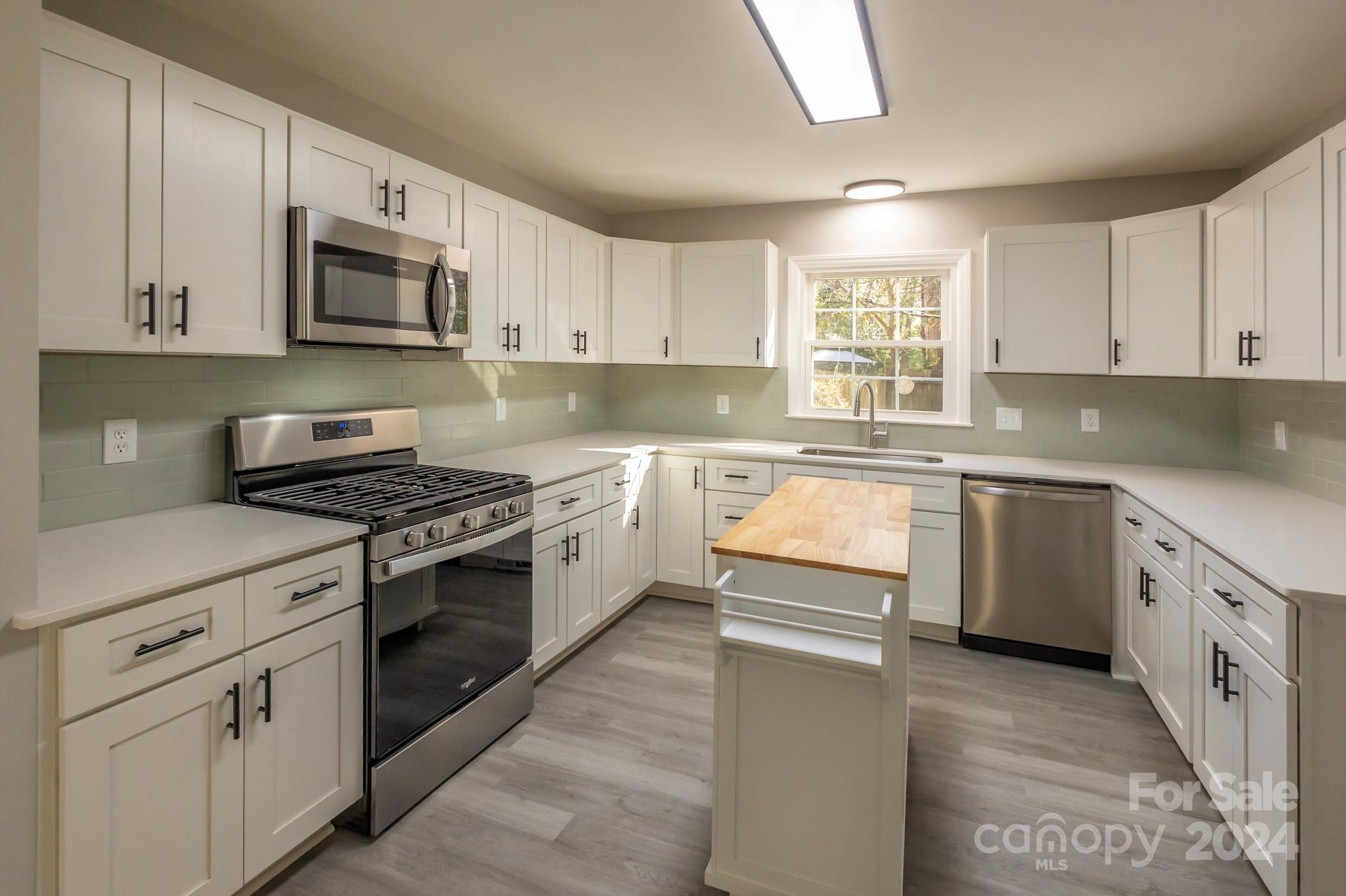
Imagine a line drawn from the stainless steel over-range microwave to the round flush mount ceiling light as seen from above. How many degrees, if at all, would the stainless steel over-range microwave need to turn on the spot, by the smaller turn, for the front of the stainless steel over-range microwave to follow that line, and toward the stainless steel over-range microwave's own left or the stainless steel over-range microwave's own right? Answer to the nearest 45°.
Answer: approximately 45° to the stainless steel over-range microwave's own left

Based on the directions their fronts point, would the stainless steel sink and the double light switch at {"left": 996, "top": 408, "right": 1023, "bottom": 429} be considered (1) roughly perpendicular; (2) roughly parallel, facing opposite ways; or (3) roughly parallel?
roughly parallel

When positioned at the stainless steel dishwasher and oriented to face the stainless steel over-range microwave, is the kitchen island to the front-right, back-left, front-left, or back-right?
front-left

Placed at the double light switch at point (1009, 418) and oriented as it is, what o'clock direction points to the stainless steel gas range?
The stainless steel gas range is roughly at 1 o'clock from the double light switch.

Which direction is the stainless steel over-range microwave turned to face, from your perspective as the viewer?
facing the viewer and to the right of the viewer

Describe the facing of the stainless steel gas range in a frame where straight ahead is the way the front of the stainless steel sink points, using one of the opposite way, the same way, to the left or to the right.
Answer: to the left

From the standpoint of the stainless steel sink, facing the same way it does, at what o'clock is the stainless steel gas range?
The stainless steel gas range is roughly at 1 o'clock from the stainless steel sink.

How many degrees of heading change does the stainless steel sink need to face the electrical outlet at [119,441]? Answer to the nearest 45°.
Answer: approximately 45° to its right

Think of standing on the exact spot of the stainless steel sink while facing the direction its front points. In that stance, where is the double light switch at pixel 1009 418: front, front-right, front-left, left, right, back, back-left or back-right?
left

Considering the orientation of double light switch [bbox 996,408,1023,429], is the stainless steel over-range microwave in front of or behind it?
in front

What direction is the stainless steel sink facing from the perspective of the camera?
toward the camera

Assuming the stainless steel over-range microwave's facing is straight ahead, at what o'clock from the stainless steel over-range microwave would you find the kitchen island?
The kitchen island is roughly at 12 o'clock from the stainless steel over-range microwave.

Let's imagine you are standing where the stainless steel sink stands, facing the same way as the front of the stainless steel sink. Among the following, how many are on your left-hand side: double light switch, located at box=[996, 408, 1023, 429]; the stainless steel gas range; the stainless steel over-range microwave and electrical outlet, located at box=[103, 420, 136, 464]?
1

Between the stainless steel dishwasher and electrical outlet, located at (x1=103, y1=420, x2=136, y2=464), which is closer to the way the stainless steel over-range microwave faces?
the stainless steel dishwasher

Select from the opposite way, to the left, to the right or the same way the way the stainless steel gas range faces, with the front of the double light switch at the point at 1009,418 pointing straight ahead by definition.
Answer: to the left

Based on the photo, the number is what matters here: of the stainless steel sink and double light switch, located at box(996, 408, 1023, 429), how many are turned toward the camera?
2

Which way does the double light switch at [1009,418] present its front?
toward the camera

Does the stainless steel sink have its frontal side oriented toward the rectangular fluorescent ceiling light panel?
yes
